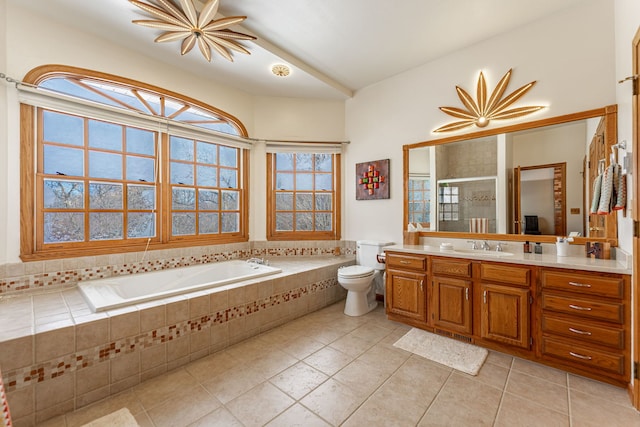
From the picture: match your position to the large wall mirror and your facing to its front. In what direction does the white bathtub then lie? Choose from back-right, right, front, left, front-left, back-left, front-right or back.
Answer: front

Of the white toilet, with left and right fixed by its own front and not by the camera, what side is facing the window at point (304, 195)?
right

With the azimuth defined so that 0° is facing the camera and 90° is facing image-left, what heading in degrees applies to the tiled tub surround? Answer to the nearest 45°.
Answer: approximately 315°

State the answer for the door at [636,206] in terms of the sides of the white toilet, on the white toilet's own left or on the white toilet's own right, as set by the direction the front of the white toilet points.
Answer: on the white toilet's own left

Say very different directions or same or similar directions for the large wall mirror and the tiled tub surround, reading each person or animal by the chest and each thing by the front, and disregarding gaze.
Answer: very different directions

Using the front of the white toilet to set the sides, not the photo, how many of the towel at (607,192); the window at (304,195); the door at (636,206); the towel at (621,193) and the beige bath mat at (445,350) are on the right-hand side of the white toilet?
1

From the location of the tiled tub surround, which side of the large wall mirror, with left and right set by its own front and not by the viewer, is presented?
front

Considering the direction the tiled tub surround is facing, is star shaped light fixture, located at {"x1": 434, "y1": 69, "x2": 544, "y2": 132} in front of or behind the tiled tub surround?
in front

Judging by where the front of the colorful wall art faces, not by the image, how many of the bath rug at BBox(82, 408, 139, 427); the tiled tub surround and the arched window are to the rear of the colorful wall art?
0

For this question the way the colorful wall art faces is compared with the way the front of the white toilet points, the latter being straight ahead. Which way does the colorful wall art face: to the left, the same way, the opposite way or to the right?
the same way

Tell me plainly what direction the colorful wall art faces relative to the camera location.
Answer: facing the viewer and to the left of the viewer

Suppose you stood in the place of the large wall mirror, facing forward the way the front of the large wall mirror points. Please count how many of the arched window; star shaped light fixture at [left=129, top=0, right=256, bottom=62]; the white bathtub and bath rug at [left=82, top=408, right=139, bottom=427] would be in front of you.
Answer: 4

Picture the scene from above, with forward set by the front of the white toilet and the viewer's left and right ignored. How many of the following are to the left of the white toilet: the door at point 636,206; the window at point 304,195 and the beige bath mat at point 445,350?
2

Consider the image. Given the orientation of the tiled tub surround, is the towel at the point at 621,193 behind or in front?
in front

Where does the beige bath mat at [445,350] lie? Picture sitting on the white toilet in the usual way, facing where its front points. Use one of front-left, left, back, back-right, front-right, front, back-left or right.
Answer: left
